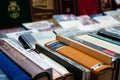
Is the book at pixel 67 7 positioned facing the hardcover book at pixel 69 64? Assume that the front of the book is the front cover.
yes

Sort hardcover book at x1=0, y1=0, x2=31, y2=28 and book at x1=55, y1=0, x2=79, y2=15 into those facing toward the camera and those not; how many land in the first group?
2

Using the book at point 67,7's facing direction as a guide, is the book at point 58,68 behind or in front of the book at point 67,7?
in front

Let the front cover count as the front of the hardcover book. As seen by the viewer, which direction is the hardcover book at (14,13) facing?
toward the camera

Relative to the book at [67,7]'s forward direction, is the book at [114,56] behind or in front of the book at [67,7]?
in front
